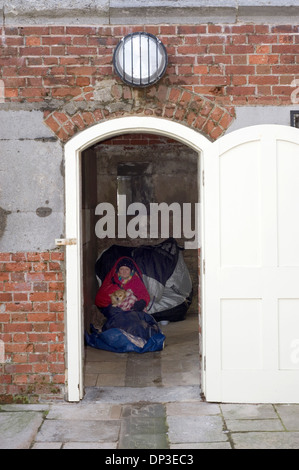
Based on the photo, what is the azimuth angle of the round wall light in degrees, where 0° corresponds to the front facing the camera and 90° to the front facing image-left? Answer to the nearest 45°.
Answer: approximately 0°

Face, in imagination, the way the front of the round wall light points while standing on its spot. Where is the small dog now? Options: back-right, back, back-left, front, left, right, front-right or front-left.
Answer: back
